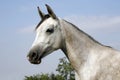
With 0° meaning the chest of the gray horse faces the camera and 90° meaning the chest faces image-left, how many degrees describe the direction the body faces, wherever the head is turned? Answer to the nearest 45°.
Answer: approximately 90°
